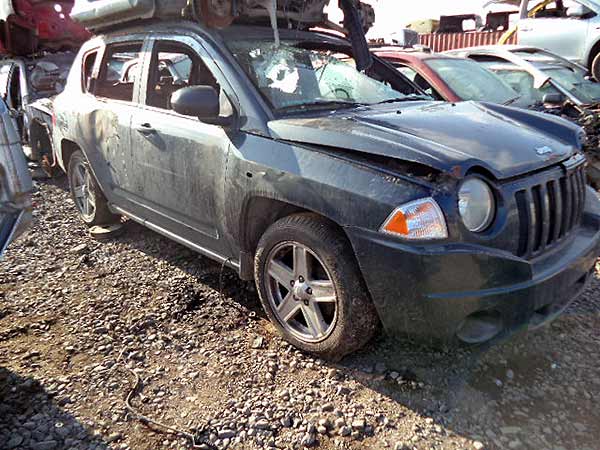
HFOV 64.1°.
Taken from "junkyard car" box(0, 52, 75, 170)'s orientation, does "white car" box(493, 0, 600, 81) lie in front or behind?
in front

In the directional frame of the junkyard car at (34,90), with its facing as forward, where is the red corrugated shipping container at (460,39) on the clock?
The red corrugated shipping container is roughly at 10 o'clock from the junkyard car.

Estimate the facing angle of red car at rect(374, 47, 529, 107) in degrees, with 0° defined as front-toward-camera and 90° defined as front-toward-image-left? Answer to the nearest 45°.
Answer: approximately 315°

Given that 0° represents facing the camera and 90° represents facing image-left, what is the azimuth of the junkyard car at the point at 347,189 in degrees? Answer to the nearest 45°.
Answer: approximately 315°

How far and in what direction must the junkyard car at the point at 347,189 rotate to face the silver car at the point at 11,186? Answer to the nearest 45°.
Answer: approximately 135° to its right

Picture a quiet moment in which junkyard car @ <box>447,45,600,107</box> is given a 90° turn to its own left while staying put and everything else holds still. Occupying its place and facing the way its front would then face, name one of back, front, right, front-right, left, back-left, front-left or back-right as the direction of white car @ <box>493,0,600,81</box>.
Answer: front-left

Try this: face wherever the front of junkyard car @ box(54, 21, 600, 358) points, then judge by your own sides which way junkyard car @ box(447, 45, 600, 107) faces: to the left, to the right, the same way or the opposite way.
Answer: the same way

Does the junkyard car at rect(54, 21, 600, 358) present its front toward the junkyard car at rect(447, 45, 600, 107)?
no

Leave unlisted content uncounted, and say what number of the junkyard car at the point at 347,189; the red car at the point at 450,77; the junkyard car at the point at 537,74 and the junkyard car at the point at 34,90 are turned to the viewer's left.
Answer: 0

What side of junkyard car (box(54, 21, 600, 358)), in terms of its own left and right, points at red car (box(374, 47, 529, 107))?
left

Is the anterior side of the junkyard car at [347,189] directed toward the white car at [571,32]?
no

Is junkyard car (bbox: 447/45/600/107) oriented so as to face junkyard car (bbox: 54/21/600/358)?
no

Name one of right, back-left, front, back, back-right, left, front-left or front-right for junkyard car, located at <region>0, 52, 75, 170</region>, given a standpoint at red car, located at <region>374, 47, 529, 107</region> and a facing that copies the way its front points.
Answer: back-right

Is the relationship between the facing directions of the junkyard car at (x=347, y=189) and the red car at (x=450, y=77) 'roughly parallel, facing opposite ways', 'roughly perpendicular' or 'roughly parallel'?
roughly parallel

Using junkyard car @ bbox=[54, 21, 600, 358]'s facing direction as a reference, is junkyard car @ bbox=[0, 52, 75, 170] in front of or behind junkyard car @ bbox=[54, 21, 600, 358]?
behind

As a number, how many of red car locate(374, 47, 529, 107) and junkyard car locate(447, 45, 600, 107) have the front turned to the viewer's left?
0

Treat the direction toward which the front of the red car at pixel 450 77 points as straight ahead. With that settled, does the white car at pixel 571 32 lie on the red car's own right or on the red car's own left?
on the red car's own left

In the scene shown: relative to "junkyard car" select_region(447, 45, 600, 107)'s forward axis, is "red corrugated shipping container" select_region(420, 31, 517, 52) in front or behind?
behind

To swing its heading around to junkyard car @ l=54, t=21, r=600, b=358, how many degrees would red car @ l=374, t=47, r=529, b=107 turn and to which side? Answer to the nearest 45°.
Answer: approximately 45° to its right

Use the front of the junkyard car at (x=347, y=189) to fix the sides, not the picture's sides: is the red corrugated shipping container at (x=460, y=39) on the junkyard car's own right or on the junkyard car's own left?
on the junkyard car's own left
